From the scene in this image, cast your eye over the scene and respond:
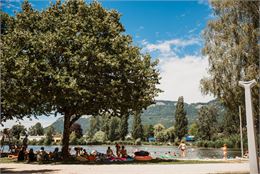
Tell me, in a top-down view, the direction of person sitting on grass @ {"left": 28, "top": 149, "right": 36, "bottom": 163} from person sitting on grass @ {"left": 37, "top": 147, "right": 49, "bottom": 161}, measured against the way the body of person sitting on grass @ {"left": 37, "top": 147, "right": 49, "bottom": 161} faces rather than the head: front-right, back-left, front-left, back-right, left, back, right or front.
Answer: back-left

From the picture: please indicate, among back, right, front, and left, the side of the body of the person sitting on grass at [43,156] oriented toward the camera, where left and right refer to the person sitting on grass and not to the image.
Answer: back

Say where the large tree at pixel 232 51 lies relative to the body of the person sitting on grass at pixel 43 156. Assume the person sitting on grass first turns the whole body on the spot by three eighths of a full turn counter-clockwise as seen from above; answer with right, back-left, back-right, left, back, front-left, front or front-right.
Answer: back-left

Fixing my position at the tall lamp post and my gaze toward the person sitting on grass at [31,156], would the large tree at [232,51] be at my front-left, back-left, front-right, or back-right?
front-right

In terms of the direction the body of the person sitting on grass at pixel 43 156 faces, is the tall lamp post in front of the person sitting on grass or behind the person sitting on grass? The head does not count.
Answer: behind
